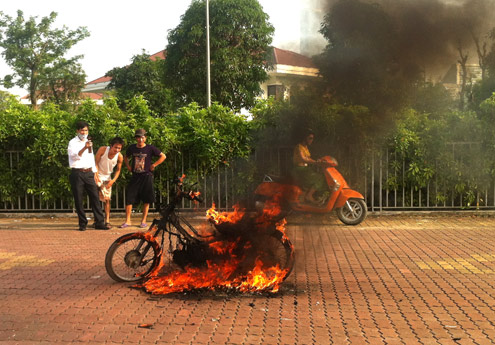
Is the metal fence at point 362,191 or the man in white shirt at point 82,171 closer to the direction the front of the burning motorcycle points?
the man in white shirt

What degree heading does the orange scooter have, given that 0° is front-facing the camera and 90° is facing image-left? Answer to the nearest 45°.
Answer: approximately 270°

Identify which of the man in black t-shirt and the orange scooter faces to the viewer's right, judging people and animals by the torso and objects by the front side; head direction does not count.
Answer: the orange scooter

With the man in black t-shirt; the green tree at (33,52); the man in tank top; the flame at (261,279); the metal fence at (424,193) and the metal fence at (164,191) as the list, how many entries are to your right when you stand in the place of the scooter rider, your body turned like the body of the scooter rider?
1

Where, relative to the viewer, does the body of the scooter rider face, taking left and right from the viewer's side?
facing to the right of the viewer

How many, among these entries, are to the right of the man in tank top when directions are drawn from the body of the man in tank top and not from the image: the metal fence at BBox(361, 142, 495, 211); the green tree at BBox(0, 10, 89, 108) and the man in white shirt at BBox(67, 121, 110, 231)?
1

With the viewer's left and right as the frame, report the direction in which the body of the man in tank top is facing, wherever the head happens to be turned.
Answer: facing the viewer and to the right of the viewer

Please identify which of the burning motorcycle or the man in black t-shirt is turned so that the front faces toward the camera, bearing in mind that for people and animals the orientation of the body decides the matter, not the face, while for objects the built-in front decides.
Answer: the man in black t-shirt

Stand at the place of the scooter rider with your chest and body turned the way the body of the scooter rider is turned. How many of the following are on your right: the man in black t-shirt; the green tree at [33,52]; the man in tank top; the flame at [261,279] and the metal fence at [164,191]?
1

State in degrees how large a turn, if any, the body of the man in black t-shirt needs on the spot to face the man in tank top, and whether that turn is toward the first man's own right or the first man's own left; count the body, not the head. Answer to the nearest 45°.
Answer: approximately 135° to the first man's own right

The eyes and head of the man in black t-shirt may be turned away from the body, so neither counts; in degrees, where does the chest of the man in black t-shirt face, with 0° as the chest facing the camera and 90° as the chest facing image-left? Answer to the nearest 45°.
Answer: approximately 0°

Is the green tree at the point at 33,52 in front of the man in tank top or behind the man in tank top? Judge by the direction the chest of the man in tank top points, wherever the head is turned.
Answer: behind

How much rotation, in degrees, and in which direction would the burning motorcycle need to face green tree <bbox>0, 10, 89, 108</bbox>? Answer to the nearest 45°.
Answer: approximately 90° to its right

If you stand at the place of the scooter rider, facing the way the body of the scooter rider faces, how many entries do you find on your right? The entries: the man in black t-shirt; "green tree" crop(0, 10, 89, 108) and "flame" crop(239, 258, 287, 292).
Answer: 1

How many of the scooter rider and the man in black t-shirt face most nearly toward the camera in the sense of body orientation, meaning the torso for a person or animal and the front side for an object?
1

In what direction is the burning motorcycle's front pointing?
to the viewer's left
